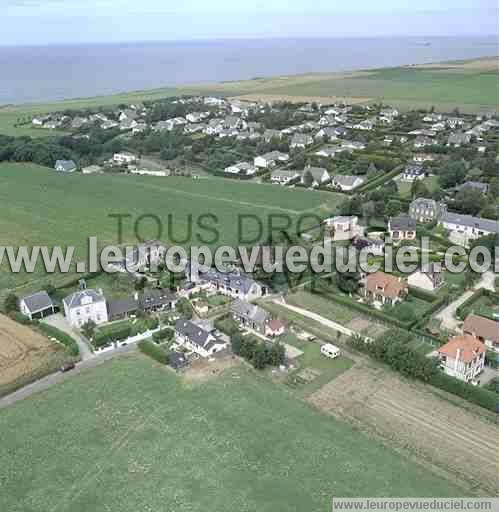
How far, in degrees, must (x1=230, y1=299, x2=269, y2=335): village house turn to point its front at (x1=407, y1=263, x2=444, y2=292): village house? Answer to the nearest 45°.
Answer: approximately 135° to its left

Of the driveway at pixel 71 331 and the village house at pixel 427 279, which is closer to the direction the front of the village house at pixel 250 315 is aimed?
the driveway

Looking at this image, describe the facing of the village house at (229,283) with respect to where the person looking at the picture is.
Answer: facing the viewer and to the left of the viewer

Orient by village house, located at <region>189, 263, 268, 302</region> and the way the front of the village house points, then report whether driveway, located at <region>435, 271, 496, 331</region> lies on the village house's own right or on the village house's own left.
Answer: on the village house's own left

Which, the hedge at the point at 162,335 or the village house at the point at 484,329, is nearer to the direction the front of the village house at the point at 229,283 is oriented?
the hedge

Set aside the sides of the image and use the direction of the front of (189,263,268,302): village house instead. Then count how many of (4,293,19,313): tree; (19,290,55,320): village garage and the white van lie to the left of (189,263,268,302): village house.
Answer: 1

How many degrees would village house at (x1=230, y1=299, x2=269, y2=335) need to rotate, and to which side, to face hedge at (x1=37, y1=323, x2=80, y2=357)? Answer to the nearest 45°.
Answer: approximately 45° to its right

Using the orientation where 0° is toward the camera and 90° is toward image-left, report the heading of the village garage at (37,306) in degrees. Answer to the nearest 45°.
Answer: approximately 315°

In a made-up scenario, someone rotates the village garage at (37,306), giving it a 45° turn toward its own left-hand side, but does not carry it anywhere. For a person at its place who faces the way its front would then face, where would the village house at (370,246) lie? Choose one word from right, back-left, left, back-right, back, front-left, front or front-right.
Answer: front

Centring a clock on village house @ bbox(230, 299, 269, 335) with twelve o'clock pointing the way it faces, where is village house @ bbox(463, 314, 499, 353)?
village house @ bbox(463, 314, 499, 353) is roughly at 8 o'clock from village house @ bbox(230, 299, 269, 335).

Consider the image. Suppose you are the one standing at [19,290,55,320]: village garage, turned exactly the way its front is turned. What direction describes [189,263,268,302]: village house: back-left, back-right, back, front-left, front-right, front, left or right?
front-left

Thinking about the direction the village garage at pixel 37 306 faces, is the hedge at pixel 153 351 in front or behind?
in front

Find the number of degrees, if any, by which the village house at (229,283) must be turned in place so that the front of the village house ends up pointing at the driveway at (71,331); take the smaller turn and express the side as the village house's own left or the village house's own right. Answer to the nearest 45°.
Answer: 0° — it already faces it
